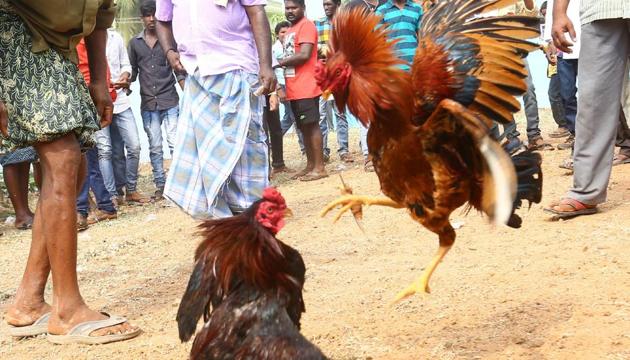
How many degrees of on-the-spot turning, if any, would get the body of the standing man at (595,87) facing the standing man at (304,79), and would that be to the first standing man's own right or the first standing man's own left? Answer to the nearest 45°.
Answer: approximately 45° to the first standing man's own right

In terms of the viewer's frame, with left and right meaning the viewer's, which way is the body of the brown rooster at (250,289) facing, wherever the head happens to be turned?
facing away from the viewer

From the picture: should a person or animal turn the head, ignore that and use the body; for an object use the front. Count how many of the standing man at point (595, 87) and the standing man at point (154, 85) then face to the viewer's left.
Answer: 1

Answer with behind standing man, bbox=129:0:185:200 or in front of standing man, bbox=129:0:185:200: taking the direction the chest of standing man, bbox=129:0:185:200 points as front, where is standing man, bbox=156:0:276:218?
in front

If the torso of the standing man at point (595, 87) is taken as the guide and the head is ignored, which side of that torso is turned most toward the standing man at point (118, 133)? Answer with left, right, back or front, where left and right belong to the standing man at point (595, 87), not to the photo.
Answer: front

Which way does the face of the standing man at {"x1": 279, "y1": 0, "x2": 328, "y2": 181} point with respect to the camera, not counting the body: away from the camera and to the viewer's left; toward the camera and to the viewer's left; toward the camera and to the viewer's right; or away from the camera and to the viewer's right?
toward the camera and to the viewer's left

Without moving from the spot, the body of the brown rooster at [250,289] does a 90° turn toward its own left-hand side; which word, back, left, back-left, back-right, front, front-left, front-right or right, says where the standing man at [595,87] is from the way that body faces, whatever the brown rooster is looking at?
back-right

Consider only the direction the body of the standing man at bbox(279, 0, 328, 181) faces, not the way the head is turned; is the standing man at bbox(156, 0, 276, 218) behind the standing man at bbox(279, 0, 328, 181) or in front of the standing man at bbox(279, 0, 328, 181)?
in front

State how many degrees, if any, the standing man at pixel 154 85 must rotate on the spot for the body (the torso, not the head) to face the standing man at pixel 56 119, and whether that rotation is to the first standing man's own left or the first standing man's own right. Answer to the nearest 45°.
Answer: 0° — they already face them

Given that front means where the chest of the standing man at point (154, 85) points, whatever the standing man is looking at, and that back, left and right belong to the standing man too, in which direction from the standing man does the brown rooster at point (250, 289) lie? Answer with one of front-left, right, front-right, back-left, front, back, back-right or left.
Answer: front

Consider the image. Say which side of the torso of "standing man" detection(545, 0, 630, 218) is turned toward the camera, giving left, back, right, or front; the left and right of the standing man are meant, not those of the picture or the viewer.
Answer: left

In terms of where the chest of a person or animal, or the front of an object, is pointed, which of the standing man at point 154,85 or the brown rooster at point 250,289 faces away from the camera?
the brown rooster

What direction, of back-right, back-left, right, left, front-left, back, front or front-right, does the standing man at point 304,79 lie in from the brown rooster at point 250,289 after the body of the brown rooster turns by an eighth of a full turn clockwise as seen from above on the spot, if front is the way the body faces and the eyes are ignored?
front-left

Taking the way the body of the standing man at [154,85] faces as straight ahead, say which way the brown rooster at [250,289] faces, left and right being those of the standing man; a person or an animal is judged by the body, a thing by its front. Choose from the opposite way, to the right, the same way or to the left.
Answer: the opposite way

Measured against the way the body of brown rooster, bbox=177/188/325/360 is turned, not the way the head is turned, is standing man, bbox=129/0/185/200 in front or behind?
in front
